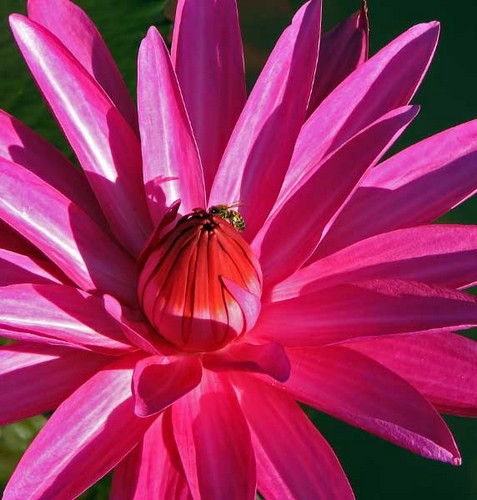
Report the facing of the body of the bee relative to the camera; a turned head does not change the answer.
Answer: to the viewer's left
